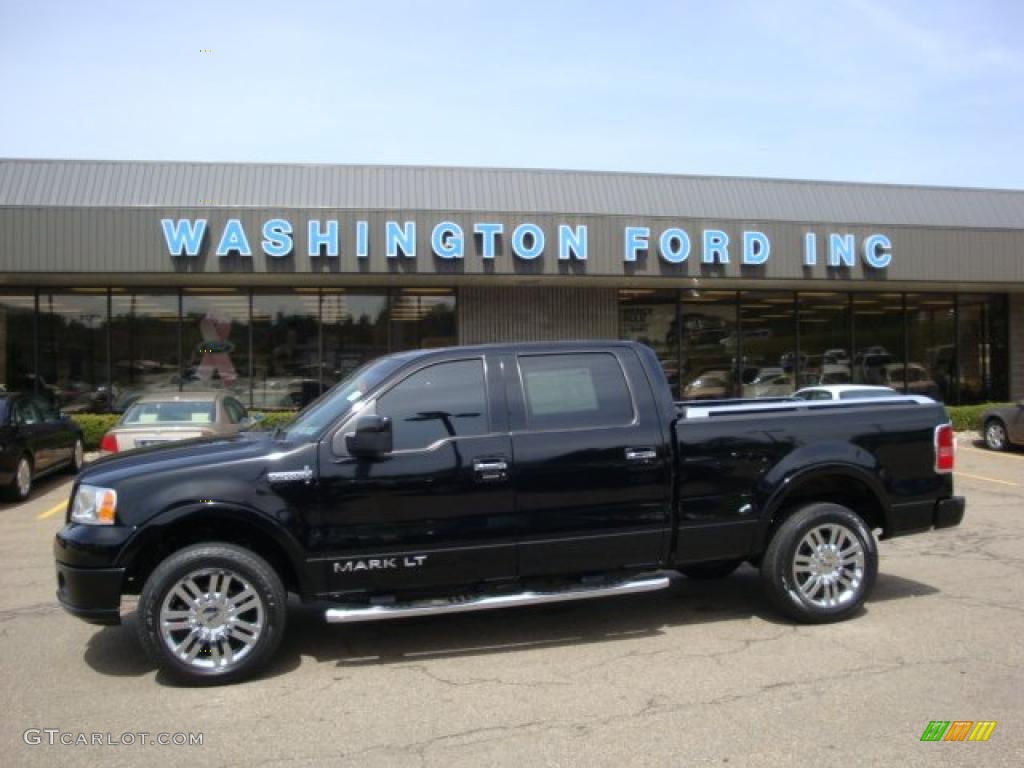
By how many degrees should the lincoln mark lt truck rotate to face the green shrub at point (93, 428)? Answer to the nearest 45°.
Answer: approximately 45° to its right

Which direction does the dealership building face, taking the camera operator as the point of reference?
facing the viewer

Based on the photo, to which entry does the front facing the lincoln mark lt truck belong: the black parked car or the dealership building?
the dealership building

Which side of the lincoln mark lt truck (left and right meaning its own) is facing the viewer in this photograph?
left

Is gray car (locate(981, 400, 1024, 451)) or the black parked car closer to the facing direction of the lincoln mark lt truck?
the black parked car

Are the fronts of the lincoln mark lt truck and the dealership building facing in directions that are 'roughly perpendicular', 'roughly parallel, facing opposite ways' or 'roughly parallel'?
roughly perpendicular

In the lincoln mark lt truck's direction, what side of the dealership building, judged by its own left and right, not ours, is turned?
front

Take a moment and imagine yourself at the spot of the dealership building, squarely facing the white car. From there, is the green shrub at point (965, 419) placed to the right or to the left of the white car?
left

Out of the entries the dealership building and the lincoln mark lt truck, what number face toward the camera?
1

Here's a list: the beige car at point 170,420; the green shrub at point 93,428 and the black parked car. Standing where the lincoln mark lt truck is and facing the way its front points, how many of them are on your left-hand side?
0
